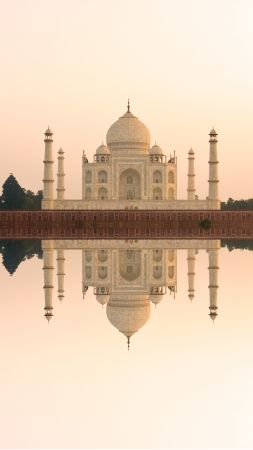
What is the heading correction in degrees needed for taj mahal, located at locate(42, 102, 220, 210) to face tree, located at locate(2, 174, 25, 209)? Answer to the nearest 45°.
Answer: approximately 90° to its right

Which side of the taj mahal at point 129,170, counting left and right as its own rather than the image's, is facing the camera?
front

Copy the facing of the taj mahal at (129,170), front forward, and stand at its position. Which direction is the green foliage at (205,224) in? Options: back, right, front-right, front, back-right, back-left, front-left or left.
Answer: front-left

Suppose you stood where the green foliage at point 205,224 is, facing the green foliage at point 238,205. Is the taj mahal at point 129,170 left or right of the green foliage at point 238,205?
left

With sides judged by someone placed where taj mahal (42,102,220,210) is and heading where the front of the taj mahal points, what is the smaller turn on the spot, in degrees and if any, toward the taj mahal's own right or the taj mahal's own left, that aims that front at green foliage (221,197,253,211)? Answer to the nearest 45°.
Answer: approximately 135° to the taj mahal's own left

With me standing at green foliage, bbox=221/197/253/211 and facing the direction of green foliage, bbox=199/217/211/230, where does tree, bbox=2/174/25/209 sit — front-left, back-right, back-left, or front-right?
front-right
